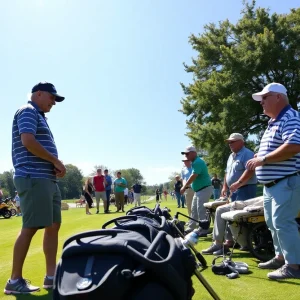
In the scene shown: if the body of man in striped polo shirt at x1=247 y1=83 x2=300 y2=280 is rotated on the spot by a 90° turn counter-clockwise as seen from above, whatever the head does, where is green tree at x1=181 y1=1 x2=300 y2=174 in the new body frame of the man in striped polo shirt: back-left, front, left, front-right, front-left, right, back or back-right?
back

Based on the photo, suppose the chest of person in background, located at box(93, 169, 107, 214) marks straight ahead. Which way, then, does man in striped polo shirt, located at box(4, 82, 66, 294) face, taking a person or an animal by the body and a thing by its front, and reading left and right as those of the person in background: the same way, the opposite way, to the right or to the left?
to the left

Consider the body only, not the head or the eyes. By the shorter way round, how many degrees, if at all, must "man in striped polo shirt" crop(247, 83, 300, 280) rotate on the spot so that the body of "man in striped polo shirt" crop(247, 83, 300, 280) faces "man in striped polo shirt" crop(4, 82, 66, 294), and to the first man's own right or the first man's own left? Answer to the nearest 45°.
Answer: approximately 45° to the first man's own left

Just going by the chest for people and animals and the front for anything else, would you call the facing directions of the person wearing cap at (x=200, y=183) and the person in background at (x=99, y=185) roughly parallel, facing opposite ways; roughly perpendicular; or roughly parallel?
roughly perpendicular

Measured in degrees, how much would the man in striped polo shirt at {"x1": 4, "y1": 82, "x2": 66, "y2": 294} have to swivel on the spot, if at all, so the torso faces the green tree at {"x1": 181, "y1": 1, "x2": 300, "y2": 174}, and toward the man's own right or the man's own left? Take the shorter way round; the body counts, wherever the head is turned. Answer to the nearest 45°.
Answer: approximately 45° to the man's own left

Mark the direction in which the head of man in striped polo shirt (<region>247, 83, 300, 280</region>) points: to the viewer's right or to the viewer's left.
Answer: to the viewer's left

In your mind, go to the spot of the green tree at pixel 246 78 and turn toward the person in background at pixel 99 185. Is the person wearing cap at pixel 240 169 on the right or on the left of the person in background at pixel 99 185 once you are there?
left

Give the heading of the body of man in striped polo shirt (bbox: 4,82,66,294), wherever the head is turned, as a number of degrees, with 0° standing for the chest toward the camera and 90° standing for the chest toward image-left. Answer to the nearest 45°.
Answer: approximately 270°

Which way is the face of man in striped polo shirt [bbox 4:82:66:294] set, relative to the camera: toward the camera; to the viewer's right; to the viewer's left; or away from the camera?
to the viewer's right

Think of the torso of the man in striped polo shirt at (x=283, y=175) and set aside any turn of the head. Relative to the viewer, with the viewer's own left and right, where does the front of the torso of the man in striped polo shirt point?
facing to the left of the viewer

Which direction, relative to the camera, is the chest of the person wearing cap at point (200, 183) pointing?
to the viewer's left
